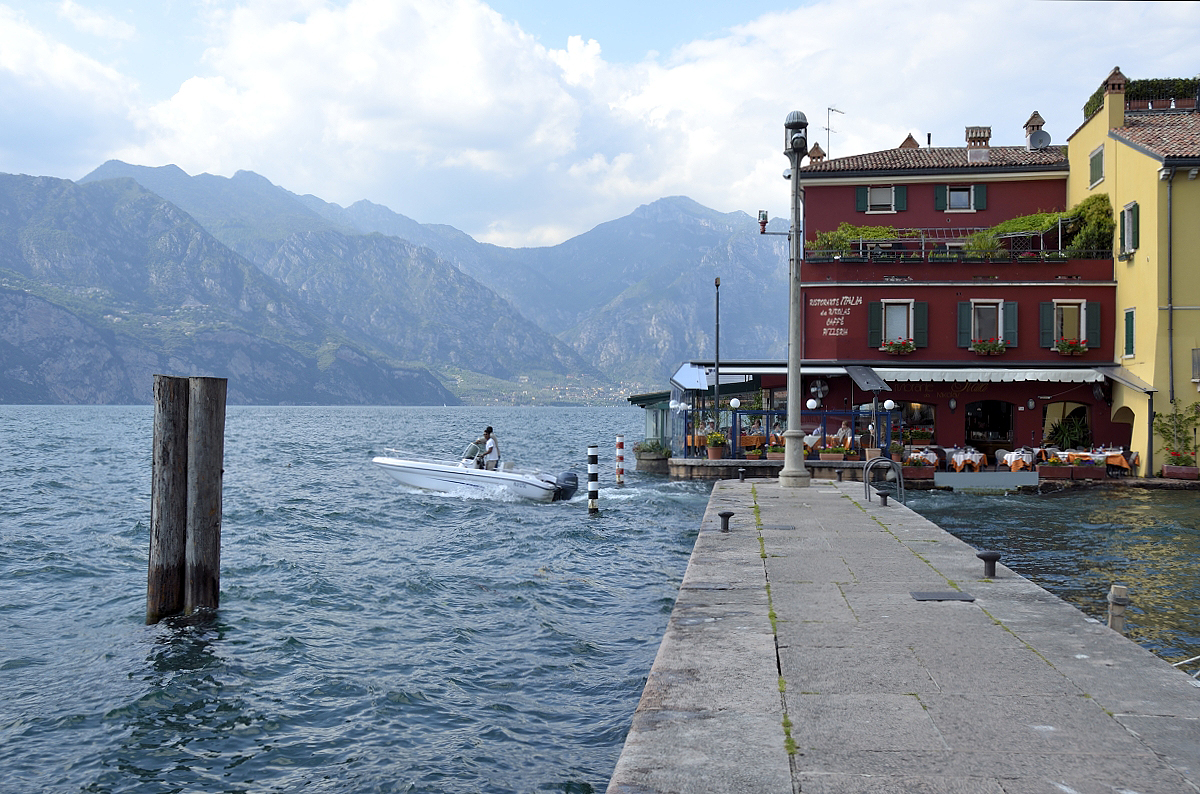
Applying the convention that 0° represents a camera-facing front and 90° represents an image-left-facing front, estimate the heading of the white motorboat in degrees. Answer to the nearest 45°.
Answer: approximately 90°

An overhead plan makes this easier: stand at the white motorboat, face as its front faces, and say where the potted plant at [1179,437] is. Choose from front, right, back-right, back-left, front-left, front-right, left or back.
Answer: back

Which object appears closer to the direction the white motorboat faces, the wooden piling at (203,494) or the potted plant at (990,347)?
the wooden piling

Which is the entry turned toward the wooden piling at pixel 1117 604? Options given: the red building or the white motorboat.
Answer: the red building

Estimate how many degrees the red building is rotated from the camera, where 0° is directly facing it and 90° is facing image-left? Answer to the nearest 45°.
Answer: approximately 0°

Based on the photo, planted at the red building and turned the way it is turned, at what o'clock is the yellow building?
The yellow building is roughly at 10 o'clock from the red building.

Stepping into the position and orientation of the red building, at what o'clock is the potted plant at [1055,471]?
The potted plant is roughly at 11 o'clock from the red building.

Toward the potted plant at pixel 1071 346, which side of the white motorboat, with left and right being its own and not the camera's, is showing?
back

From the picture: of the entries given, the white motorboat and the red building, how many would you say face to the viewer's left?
1

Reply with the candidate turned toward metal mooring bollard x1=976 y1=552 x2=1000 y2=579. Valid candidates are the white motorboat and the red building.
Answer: the red building

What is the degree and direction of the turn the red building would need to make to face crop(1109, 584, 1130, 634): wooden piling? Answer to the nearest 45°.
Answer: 0° — it already faces it

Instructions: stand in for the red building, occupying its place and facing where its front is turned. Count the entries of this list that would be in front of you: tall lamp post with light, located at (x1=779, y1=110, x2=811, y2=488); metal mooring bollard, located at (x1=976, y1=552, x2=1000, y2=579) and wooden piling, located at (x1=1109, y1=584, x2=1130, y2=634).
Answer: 3

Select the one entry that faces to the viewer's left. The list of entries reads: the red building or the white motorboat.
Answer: the white motorboat
